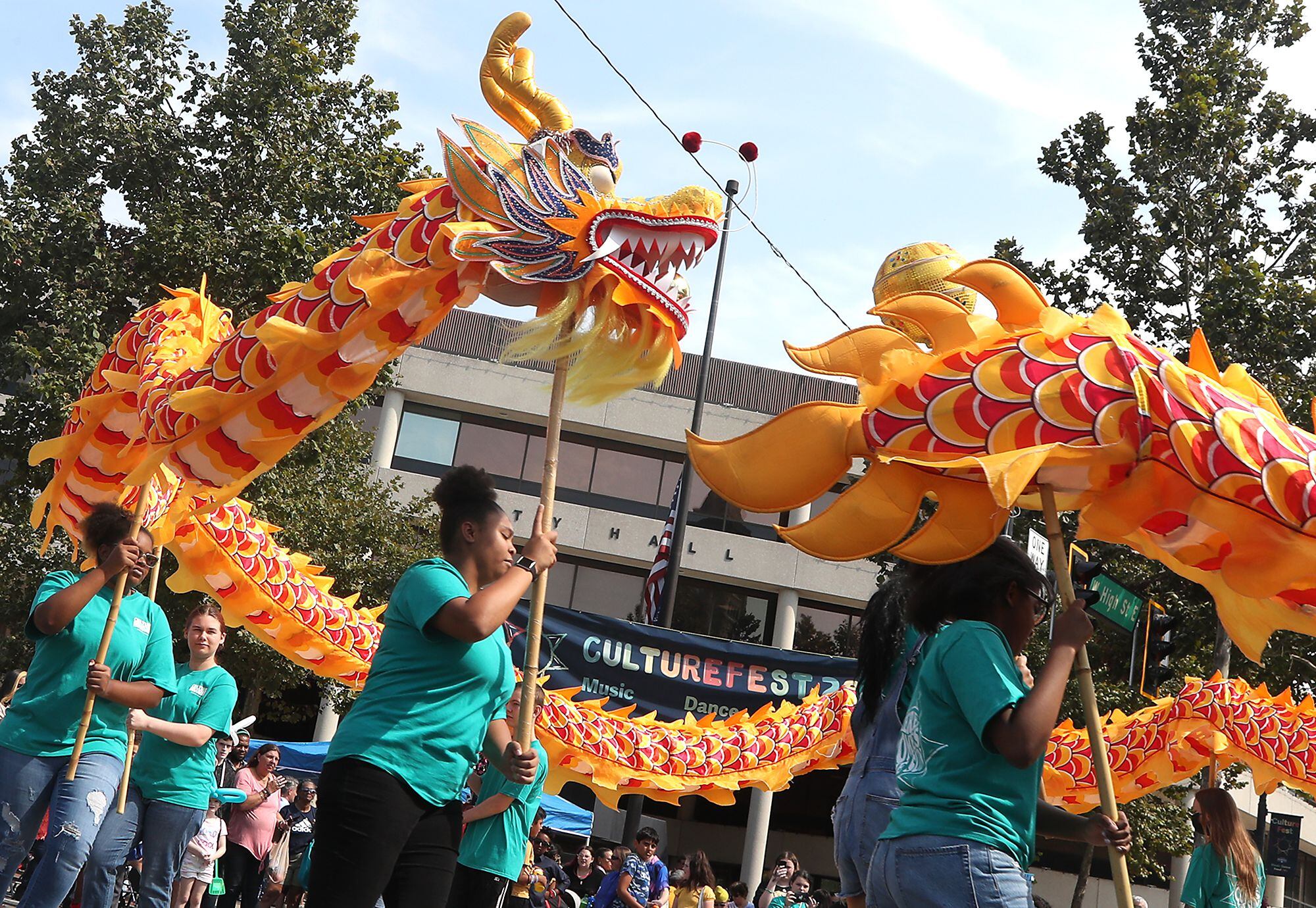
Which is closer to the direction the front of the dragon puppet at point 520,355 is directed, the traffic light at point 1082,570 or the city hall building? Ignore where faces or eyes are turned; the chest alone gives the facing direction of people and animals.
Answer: the traffic light

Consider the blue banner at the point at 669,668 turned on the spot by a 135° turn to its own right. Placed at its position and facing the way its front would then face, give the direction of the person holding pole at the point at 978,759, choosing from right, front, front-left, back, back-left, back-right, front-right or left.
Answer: back-left

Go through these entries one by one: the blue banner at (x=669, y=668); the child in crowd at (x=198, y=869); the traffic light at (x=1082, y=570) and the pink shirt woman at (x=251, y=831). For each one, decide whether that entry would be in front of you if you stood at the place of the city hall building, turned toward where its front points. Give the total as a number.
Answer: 4

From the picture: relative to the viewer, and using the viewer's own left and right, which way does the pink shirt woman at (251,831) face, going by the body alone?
facing the viewer and to the right of the viewer

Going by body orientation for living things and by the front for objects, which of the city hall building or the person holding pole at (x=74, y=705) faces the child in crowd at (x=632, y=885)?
the city hall building

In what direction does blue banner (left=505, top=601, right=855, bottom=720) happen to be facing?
toward the camera

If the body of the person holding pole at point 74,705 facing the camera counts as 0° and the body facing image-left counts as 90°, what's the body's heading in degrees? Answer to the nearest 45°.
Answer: approximately 315°

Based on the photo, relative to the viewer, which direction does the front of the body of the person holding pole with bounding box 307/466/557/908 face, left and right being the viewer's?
facing to the right of the viewer

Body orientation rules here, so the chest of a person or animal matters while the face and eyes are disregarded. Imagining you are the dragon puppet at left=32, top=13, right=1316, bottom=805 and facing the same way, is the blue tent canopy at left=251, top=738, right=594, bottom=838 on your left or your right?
on your left

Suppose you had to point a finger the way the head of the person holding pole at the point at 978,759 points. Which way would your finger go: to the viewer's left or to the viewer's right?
to the viewer's right

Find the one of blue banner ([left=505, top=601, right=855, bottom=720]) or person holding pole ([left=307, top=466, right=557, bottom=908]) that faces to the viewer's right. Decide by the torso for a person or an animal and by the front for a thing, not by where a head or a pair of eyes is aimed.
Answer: the person holding pole

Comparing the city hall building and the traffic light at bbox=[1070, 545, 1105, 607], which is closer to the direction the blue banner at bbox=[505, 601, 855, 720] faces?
the traffic light

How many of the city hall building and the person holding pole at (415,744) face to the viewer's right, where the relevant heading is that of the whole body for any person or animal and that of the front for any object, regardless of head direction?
1

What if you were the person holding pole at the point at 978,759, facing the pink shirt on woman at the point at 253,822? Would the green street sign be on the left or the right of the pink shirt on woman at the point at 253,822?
right

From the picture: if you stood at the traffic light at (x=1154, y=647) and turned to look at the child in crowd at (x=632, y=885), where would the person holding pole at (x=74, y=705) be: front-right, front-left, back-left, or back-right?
front-left

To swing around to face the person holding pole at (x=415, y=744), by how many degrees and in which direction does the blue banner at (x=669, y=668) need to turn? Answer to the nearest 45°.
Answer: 0° — it already faces them

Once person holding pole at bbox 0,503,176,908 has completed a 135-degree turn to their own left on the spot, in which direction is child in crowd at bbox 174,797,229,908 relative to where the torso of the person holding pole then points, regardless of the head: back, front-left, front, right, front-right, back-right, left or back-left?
front

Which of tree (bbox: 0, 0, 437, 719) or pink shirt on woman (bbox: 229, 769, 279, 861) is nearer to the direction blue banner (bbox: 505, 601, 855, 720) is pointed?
the pink shirt on woman

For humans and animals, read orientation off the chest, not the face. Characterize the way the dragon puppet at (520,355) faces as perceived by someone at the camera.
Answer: facing to the right of the viewer

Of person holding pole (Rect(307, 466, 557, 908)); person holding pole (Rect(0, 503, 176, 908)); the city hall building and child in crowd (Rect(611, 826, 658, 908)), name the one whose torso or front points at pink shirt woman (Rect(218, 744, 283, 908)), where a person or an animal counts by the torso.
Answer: the city hall building

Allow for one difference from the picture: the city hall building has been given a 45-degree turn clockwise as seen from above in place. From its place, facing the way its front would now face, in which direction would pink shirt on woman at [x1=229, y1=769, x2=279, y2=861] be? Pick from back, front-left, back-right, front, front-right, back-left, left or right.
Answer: front-left
